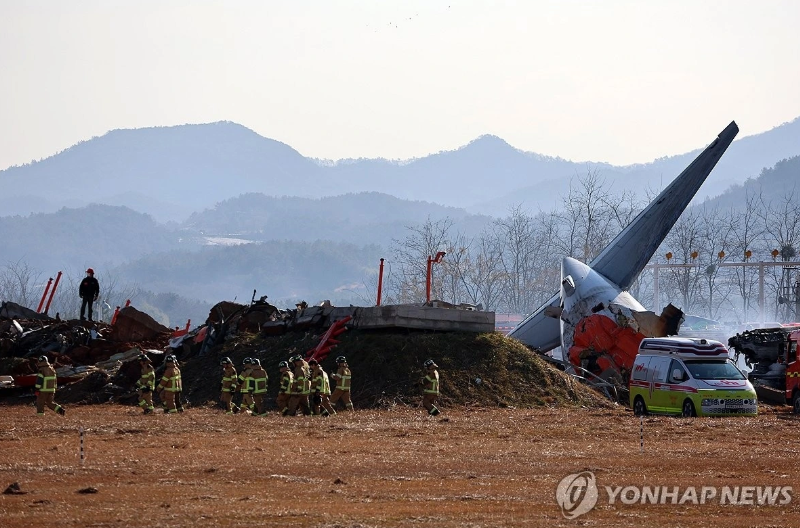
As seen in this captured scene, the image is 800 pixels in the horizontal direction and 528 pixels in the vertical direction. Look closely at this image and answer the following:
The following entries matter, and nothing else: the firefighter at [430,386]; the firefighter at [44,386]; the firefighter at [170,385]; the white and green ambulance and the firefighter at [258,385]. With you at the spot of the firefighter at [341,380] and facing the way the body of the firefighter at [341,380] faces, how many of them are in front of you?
3

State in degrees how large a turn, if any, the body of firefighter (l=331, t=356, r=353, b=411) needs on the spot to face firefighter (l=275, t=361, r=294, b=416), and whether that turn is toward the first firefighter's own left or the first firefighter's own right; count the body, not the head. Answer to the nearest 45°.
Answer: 0° — they already face them

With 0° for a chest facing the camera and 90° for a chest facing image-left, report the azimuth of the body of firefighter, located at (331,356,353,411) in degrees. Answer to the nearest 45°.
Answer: approximately 90°

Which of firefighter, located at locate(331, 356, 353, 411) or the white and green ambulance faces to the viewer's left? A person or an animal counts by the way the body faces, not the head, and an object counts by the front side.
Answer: the firefighter

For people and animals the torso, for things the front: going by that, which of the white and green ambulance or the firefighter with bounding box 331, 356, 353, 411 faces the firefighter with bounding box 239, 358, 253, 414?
the firefighter with bounding box 331, 356, 353, 411

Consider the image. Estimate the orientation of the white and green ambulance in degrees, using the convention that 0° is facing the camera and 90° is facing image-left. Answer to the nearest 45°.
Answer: approximately 315°

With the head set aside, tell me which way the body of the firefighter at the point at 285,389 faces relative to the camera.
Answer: to the viewer's left

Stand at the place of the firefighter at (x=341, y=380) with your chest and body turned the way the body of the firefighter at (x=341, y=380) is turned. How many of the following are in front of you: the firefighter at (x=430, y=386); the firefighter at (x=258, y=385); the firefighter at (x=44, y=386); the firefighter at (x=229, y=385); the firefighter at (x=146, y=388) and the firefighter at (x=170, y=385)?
5

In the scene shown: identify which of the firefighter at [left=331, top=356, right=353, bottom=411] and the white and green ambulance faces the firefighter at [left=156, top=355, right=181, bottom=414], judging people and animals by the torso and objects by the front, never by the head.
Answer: the firefighter at [left=331, top=356, right=353, bottom=411]

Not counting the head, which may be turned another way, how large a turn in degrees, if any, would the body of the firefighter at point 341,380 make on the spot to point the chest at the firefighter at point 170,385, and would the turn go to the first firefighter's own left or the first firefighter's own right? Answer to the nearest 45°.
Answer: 0° — they already face them

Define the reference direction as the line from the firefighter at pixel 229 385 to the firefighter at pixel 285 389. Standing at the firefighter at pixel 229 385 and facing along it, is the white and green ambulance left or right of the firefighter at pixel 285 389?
left
